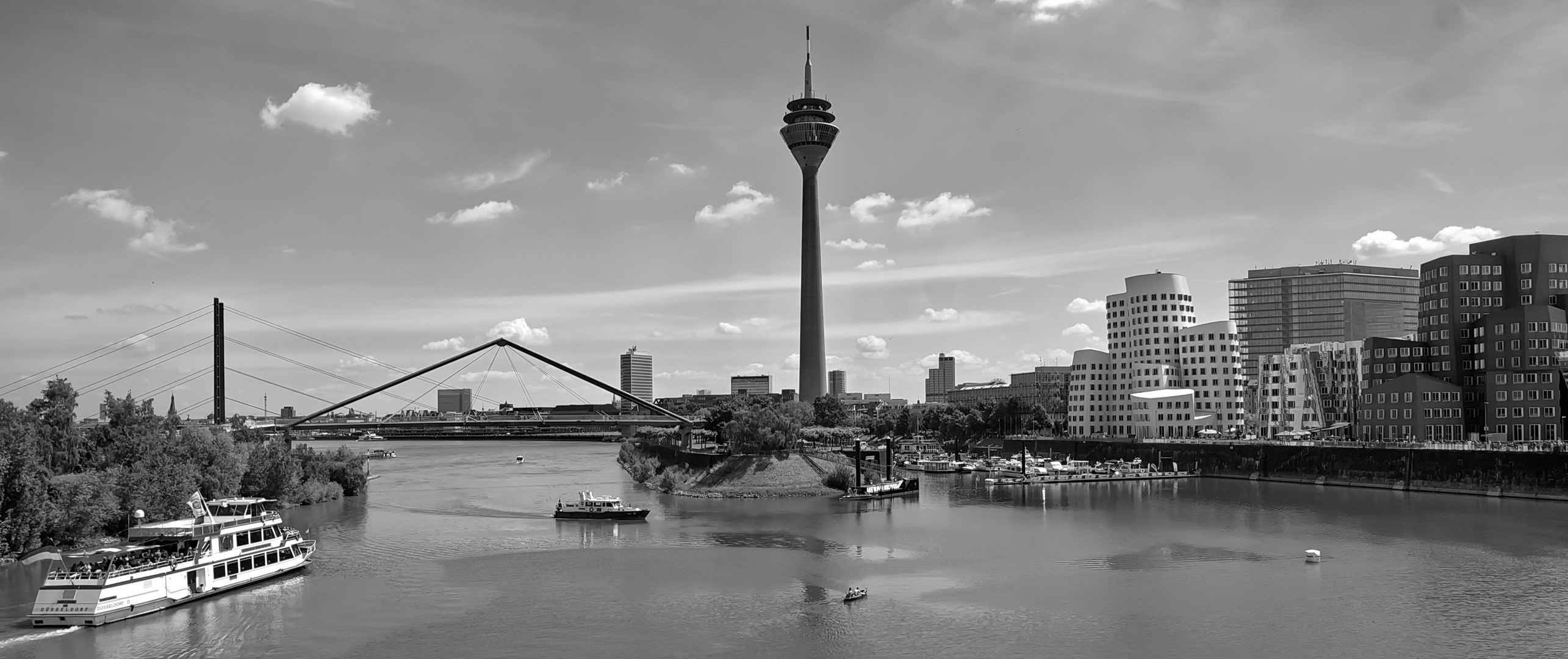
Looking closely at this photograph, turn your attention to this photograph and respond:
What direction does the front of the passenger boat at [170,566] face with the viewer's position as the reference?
facing away from the viewer and to the right of the viewer
